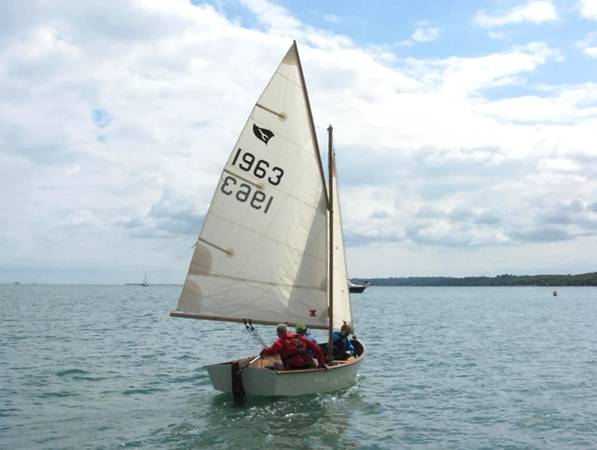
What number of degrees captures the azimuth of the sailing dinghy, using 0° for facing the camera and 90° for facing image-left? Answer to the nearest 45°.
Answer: approximately 225°
